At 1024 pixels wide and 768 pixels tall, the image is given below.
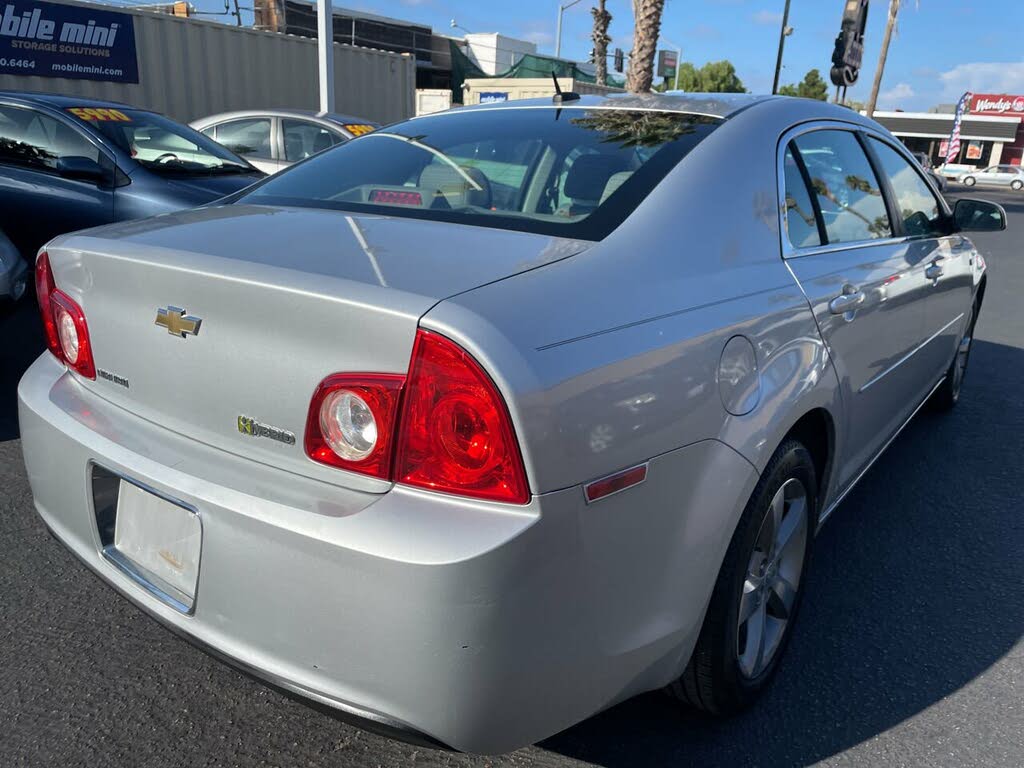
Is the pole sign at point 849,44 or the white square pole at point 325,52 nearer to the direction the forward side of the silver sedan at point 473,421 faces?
the pole sign

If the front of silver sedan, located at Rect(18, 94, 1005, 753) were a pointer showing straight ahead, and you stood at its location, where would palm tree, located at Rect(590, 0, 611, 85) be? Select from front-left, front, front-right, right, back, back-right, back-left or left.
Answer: front-left

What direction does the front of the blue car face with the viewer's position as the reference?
facing the viewer and to the right of the viewer

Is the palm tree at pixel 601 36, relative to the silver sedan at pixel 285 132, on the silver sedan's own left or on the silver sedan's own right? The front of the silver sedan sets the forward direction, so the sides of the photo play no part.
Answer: on the silver sedan's own left

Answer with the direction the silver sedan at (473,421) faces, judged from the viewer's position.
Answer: facing away from the viewer and to the right of the viewer

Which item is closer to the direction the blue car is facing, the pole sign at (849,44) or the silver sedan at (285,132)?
the pole sign

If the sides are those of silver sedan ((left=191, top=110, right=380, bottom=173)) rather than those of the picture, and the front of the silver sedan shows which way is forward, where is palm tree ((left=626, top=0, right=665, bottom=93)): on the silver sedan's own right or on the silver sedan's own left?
on the silver sedan's own left

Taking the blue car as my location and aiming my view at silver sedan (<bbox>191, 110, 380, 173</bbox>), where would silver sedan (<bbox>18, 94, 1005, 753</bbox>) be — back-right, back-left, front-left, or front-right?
back-right

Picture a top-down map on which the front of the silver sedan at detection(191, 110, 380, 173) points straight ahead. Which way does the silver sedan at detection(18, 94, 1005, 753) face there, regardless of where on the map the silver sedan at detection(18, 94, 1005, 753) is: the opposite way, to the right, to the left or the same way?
to the left

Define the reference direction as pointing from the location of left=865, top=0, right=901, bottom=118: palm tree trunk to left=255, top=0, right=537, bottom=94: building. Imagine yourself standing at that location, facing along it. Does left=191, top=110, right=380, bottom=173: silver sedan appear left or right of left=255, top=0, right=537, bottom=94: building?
left

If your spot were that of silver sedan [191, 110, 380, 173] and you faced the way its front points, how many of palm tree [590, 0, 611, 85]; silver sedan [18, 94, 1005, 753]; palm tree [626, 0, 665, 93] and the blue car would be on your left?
2

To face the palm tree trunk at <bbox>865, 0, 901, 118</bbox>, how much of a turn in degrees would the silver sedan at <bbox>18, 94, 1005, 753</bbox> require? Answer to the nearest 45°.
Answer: approximately 45° to its left
